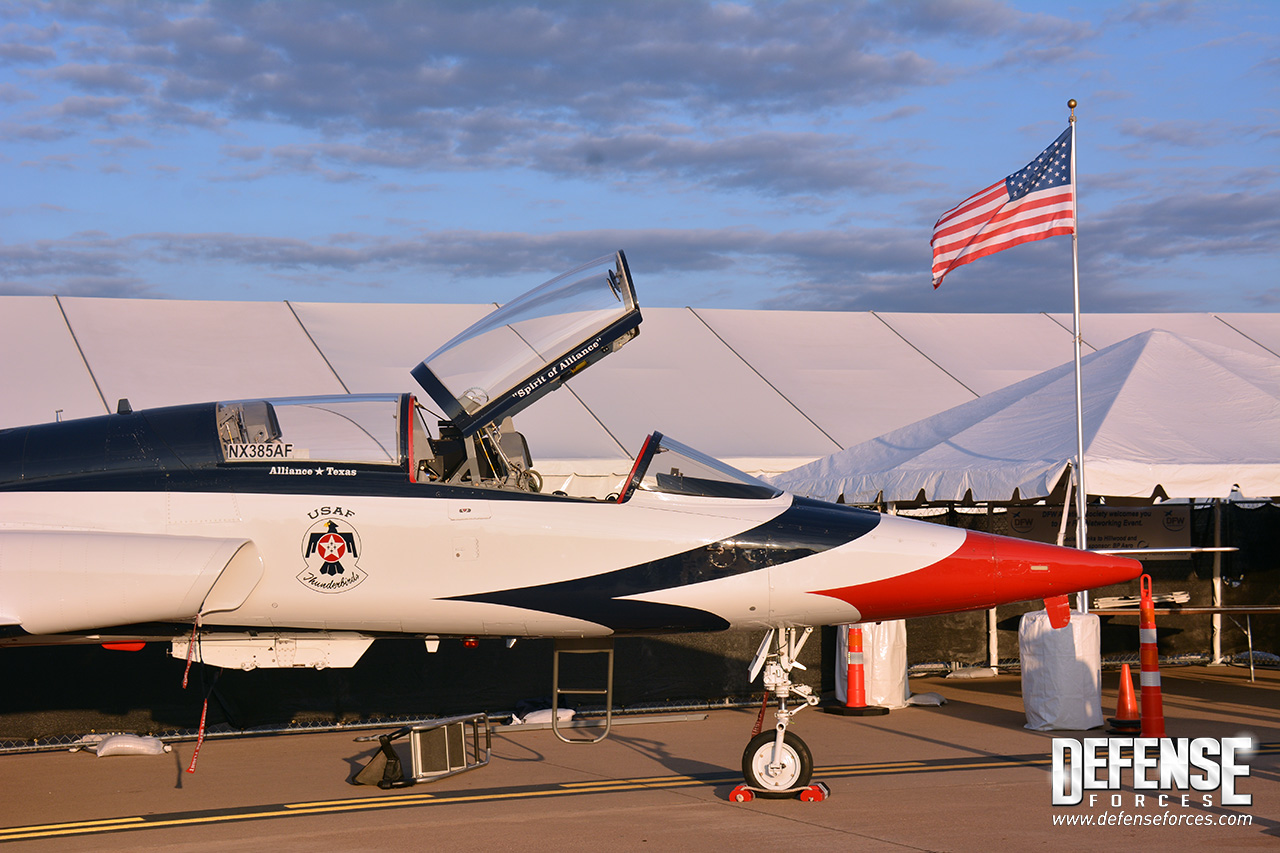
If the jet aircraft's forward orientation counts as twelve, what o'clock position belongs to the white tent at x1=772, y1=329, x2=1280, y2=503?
The white tent is roughly at 11 o'clock from the jet aircraft.

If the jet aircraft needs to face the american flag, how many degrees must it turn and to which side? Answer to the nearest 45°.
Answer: approximately 45° to its left

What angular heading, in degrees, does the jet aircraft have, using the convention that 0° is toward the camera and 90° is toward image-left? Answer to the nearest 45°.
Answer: approximately 270°

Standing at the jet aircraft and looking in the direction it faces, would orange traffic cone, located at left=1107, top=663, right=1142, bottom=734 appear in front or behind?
in front

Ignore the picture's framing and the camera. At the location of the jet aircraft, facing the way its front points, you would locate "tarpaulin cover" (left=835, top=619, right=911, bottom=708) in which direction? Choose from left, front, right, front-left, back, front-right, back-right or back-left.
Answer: front-left

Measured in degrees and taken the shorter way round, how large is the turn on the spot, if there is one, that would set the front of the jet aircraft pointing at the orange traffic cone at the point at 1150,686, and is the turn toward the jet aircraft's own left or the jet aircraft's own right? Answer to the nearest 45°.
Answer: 0° — it already faces it

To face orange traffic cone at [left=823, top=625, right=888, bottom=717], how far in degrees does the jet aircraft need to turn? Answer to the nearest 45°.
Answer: approximately 45° to its left
